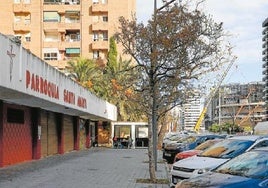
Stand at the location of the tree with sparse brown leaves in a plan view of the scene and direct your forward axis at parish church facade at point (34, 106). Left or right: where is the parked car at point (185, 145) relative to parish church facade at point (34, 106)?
right

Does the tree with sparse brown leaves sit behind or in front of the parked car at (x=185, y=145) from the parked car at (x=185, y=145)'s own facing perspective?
in front

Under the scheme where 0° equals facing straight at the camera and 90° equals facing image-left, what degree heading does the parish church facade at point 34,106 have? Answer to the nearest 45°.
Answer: approximately 315°

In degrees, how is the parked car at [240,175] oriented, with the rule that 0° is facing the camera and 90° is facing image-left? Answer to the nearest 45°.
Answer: approximately 45°

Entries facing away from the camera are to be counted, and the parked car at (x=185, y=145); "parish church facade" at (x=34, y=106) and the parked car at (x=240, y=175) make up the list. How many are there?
0

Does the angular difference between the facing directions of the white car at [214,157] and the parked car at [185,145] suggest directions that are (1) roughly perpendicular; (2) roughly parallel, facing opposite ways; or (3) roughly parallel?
roughly parallel

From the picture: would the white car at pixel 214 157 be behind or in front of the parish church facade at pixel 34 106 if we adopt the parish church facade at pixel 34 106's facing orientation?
in front

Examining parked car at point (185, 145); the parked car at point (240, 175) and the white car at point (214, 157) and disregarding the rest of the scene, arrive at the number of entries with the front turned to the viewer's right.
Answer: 0

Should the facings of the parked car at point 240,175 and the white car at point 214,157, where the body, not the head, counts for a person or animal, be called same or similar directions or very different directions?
same or similar directions

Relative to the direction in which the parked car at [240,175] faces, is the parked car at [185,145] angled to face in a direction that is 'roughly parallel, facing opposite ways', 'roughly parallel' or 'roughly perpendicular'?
roughly parallel

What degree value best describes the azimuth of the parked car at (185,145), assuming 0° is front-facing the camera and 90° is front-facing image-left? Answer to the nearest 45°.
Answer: approximately 45°

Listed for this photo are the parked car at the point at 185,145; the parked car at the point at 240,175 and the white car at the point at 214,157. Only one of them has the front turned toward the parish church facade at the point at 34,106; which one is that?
the parked car at the point at 185,145
